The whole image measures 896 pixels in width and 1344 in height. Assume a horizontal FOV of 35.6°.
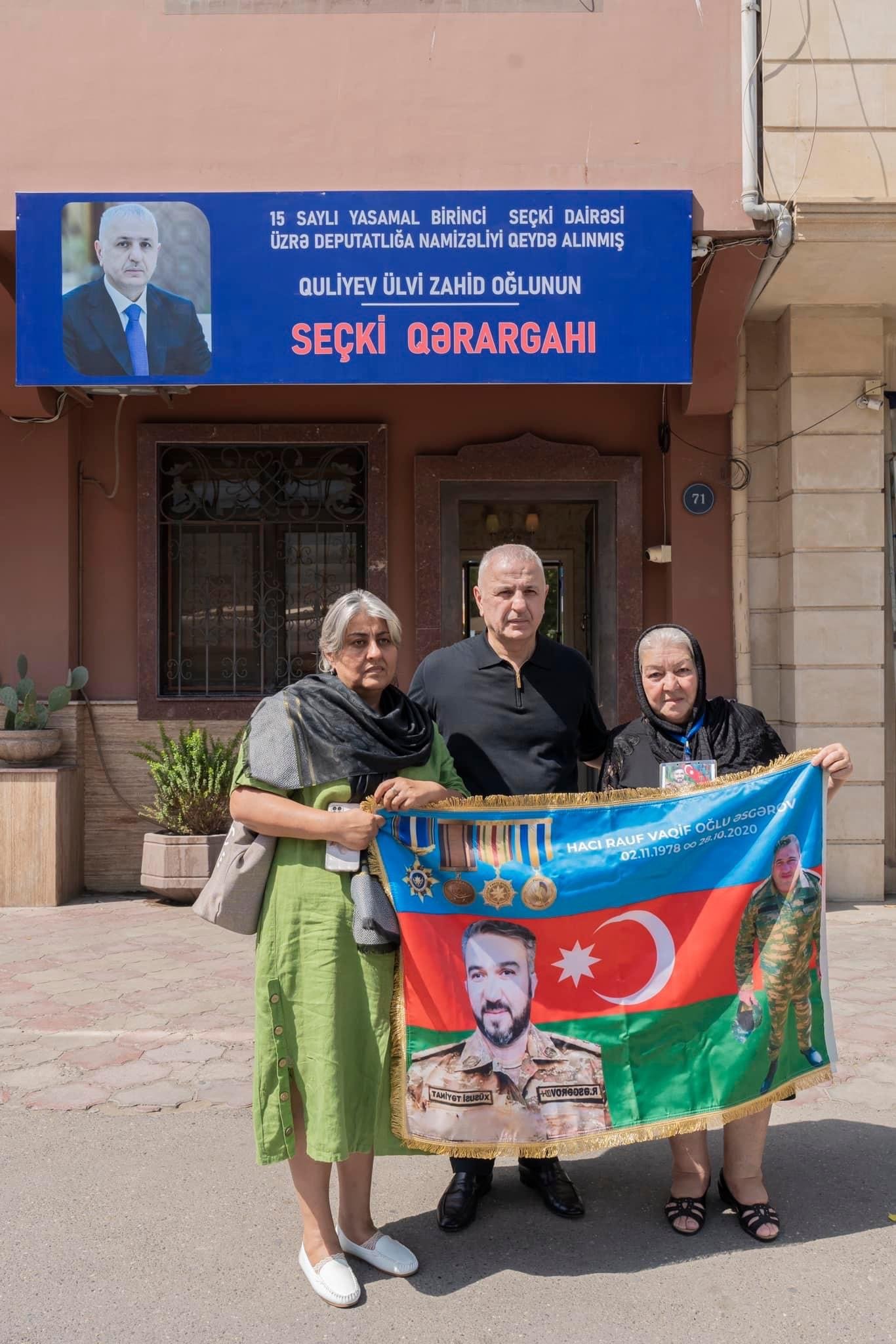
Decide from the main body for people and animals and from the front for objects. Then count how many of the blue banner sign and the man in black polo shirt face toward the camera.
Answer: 2

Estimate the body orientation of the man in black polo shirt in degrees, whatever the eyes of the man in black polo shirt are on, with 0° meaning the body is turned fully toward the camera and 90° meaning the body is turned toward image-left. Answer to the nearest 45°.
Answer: approximately 0°

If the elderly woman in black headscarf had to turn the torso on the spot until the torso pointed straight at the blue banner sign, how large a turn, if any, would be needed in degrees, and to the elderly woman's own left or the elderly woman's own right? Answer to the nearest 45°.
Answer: approximately 135° to the elderly woman's own right

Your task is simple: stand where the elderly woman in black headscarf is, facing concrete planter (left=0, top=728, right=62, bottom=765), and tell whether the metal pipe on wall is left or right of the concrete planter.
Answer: right

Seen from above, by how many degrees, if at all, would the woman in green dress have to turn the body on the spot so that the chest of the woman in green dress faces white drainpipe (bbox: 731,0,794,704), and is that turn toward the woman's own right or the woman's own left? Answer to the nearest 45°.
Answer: approximately 90° to the woman's own left

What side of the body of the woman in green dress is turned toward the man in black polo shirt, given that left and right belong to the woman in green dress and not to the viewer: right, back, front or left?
left

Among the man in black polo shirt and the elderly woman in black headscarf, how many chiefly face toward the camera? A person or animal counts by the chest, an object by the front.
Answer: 2
